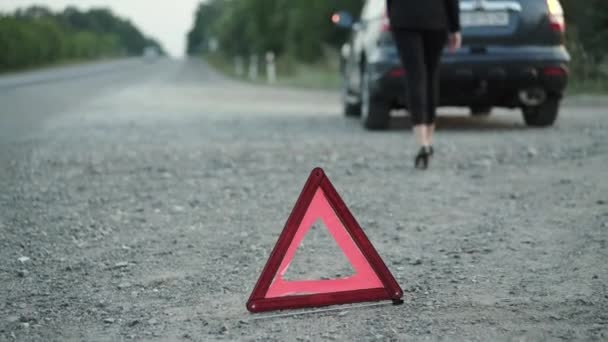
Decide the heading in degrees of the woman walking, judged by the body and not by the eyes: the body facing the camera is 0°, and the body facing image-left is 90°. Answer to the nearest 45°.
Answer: approximately 180°

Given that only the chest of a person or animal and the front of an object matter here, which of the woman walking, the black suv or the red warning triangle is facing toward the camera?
the red warning triangle

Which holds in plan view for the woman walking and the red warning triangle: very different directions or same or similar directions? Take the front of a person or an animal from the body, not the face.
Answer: very different directions

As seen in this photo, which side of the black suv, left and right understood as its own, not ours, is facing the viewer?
back

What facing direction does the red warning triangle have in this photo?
toward the camera

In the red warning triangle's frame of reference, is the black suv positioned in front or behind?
behind

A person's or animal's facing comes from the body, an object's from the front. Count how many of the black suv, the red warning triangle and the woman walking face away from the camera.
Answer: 2

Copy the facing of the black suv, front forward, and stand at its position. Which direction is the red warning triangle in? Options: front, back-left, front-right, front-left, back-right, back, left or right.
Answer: back

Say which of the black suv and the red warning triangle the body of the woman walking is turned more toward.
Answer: the black suv

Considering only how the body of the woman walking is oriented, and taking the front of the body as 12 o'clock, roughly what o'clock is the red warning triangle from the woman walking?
The red warning triangle is roughly at 6 o'clock from the woman walking.

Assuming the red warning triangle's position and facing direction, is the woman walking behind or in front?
behind

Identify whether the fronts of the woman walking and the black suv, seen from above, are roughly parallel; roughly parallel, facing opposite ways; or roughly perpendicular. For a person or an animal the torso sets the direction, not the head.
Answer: roughly parallel

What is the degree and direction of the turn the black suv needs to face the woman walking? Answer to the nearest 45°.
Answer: approximately 180°

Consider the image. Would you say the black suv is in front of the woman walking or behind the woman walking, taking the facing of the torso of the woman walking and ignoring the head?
in front
